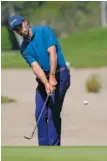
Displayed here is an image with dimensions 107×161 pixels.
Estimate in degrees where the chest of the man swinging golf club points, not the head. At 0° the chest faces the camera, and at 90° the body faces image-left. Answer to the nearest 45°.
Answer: approximately 45°
